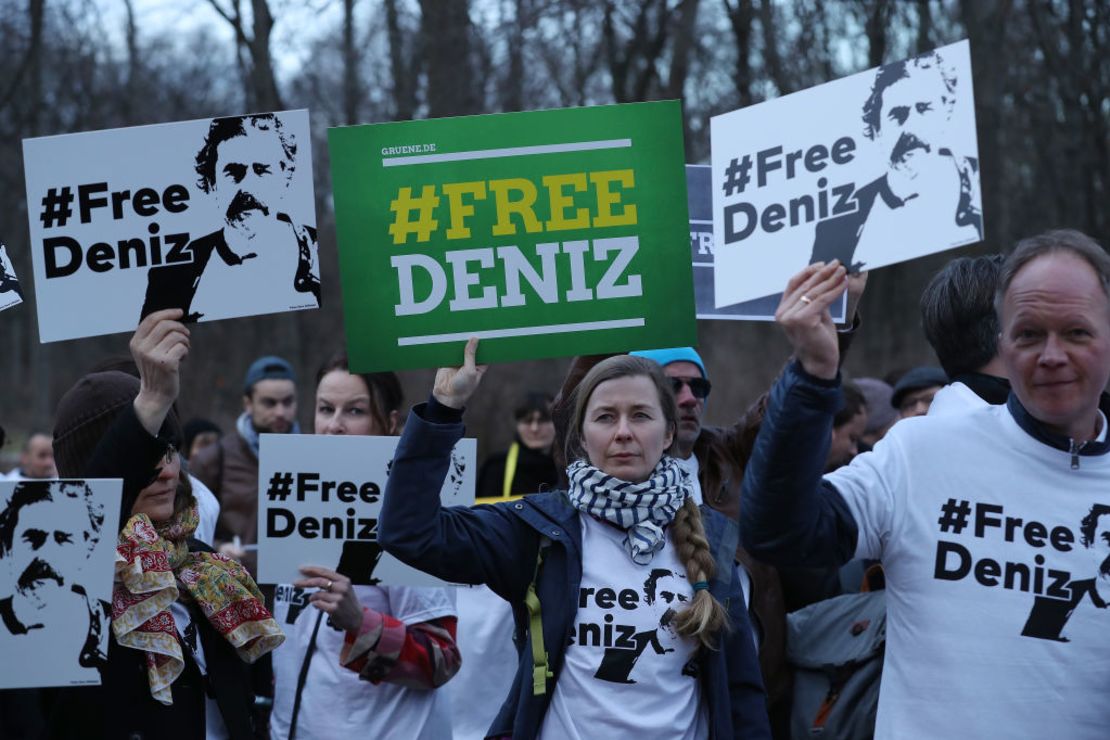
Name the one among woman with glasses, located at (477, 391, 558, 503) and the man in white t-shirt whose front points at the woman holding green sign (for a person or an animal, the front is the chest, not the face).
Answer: the woman with glasses

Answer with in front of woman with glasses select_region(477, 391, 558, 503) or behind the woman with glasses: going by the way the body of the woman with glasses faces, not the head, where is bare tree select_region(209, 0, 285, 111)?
behind

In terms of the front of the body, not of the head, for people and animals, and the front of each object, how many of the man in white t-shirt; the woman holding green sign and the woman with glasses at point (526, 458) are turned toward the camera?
3

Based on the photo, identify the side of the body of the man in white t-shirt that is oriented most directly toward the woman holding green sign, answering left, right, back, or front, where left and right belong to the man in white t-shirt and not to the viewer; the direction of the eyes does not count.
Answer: right

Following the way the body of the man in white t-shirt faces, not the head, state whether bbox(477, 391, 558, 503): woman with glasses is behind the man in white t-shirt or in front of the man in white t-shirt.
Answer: behind

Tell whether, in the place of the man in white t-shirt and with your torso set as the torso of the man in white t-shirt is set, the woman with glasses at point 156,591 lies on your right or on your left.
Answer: on your right

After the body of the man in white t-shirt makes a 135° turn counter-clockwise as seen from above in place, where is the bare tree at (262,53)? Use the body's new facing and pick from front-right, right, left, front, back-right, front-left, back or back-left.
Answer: left

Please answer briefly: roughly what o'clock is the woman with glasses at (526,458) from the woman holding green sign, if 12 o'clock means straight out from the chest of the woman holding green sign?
The woman with glasses is roughly at 6 o'clock from the woman holding green sign.

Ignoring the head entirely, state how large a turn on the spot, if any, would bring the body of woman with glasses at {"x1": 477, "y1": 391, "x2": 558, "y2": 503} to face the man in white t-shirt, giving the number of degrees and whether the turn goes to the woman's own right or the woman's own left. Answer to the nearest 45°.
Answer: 0° — they already face them

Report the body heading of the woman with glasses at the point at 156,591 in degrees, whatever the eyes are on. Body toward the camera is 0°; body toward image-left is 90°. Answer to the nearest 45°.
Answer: approximately 315°
